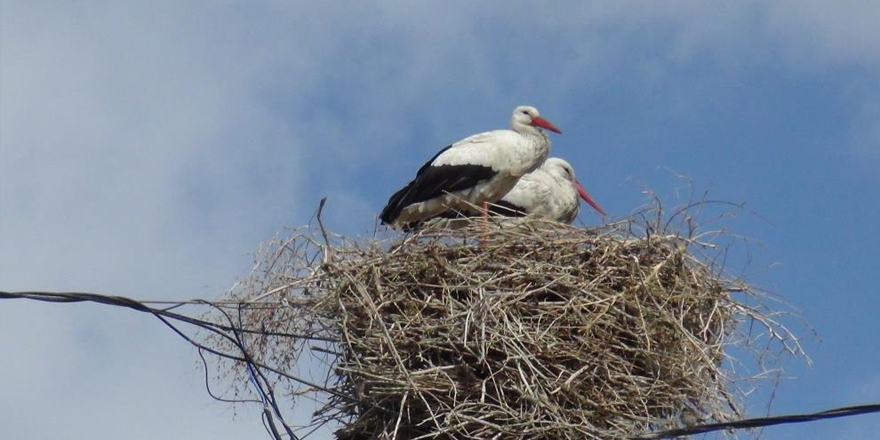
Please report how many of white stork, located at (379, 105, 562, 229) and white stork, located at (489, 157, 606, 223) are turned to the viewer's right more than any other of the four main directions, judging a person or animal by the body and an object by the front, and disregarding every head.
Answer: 2

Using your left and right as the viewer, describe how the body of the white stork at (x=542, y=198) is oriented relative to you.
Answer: facing to the right of the viewer

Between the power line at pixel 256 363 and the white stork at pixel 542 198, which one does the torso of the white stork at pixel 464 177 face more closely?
the white stork

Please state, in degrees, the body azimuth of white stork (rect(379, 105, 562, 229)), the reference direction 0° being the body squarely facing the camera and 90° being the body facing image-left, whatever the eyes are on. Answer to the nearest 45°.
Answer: approximately 270°

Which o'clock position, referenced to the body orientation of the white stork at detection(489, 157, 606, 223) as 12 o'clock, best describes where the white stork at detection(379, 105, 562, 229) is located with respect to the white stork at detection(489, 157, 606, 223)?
the white stork at detection(379, 105, 562, 229) is roughly at 4 o'clock from the white stork at detection(489, 157, 606, 223).
